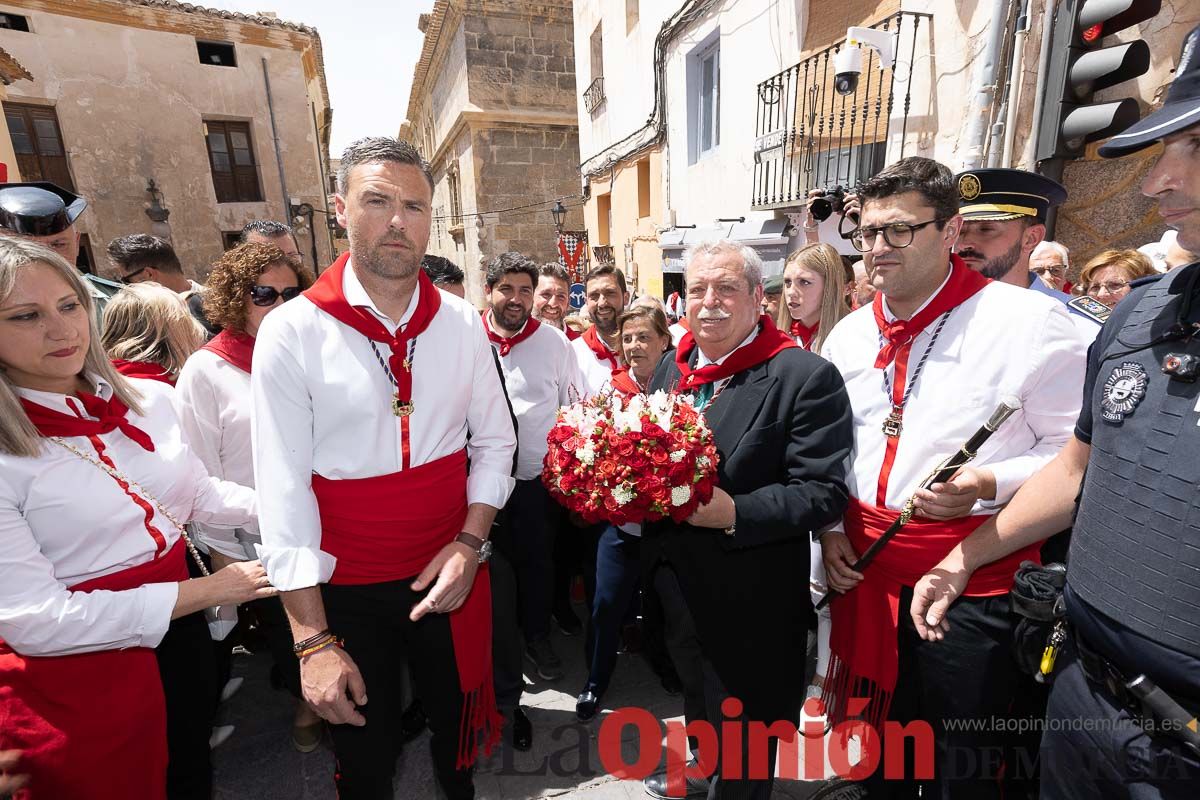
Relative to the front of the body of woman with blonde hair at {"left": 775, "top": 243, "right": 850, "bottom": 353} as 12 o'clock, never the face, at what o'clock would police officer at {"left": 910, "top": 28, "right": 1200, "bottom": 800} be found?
The police officer is roughly at 10 o'clock from the woman with blonde hair.

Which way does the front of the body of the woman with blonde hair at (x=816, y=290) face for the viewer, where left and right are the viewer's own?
facing the viewer and to the left of the viewer

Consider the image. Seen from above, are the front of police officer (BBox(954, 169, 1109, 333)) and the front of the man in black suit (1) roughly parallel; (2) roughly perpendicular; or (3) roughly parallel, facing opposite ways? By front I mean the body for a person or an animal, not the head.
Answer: roughly parallel

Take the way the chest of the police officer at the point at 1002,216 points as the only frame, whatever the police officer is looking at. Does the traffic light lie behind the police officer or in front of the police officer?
behind

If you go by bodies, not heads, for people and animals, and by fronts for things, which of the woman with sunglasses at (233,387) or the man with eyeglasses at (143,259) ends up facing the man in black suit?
the woman with sunglasses

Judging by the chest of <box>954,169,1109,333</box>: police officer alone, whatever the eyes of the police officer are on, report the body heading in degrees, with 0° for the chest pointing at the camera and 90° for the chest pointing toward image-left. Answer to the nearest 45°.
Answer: approximately 45°

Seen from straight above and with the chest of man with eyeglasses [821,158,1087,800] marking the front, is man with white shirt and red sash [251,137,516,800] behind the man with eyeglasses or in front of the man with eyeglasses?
in front

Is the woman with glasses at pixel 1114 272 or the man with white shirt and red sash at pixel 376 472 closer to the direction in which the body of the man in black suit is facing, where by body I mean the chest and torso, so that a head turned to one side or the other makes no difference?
the man with white shirt and red sash

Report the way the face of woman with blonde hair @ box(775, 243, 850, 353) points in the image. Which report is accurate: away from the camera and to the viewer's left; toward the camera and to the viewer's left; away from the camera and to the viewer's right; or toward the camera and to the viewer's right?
toward the camera and to the viewer's left
